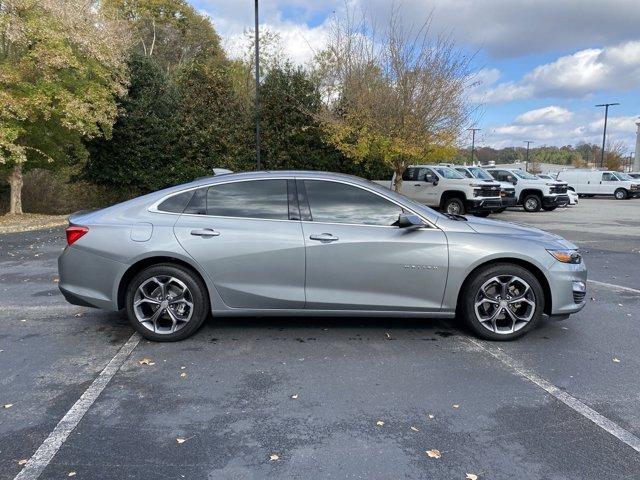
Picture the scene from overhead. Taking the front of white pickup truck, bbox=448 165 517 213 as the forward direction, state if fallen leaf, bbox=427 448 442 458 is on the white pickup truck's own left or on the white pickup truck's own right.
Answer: on the white pickup truck's own right

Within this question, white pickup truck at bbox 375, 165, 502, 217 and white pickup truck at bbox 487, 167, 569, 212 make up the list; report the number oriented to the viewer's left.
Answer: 0

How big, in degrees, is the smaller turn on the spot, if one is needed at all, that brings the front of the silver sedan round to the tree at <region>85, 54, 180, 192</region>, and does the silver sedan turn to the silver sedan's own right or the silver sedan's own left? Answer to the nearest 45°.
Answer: approximately 135° to the silver sedan's own left

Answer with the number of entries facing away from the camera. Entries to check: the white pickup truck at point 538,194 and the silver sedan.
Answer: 0

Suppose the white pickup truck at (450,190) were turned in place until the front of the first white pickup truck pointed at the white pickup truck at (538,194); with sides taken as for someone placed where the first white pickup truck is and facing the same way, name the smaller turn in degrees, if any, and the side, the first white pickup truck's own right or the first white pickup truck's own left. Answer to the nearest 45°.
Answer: approximately 90° to the first white pickup truck's own left

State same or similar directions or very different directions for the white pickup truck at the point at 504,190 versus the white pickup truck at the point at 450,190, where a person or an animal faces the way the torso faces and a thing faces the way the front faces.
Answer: same or similar directions

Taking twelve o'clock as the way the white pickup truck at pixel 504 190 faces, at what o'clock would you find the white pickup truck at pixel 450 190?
The white pickup truck at pixel 450 190 is roughly at 3 o'clock from the white pickup truck at pixel 504 190.

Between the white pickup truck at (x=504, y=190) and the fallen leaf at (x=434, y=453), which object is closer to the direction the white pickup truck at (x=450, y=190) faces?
the fallen leaf

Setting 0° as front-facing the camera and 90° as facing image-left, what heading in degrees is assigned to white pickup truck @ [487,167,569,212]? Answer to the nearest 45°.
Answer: approximately 315°

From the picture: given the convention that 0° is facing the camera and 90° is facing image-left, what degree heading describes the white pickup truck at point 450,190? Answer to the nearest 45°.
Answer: approximately 315°

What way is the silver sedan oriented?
to the viewer's right

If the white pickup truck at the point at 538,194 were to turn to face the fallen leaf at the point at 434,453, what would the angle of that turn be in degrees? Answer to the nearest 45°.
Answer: approximately 45° to its right
